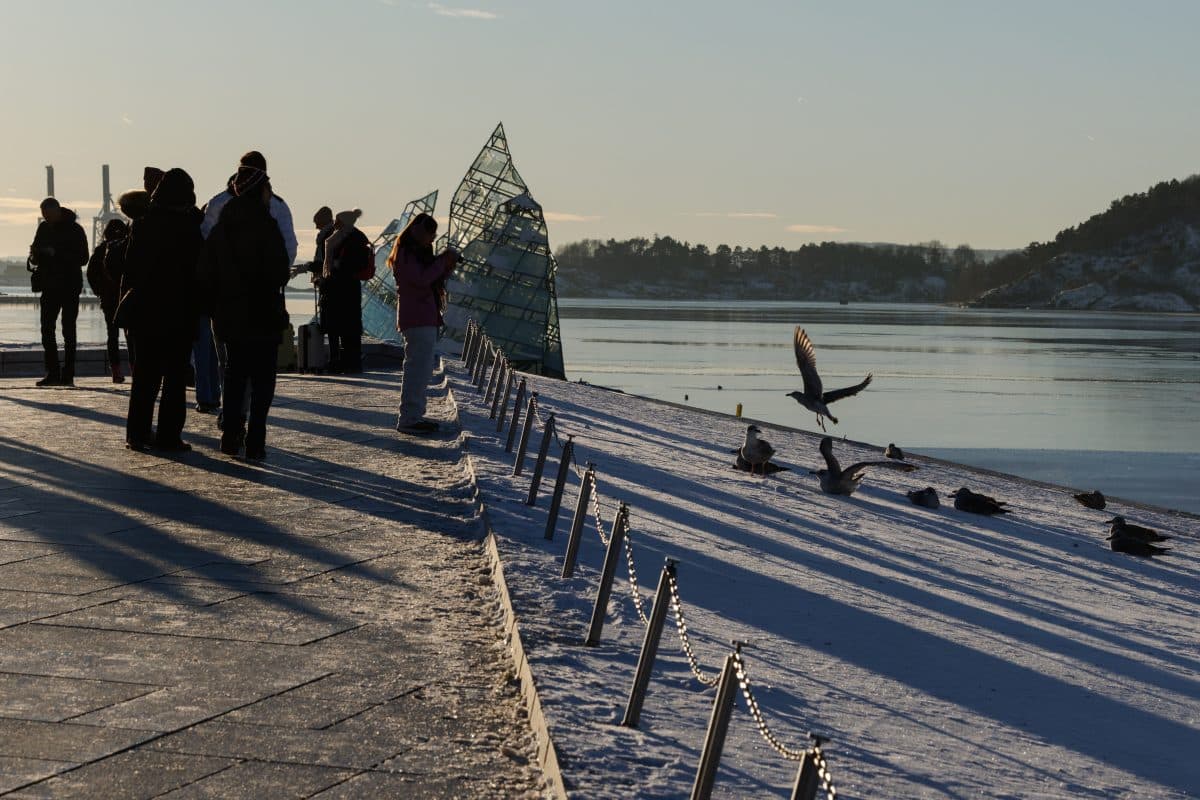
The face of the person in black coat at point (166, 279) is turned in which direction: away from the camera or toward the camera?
away from the camera

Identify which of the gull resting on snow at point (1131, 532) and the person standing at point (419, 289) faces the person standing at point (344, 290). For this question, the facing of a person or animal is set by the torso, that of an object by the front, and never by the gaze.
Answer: the gull resting on snow

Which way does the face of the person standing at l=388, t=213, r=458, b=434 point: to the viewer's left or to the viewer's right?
to the viewer's right

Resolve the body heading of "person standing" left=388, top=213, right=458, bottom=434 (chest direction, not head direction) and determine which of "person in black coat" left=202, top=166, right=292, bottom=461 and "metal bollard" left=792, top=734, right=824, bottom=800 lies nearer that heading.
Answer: the metal bollard

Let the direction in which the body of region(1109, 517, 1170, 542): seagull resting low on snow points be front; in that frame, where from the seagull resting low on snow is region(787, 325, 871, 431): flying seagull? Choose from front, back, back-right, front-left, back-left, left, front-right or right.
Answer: front

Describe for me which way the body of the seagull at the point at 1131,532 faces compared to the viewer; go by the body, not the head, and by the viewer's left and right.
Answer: facing to the left of the viewer

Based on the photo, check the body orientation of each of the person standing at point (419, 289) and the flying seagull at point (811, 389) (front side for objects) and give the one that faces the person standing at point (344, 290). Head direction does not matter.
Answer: the flying seagull

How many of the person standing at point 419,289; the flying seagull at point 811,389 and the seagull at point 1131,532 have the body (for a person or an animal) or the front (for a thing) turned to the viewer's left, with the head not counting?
2

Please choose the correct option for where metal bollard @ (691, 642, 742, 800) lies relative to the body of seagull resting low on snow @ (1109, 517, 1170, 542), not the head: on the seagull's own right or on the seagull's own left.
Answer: on the seagull's own left

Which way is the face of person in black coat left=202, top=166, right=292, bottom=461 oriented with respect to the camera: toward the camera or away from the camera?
away from the camera

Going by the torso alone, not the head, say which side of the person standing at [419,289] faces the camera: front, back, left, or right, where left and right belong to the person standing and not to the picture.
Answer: right

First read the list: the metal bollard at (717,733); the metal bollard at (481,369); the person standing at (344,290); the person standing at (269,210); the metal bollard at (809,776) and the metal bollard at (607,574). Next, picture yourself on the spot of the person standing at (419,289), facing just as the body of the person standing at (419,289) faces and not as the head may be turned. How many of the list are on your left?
2

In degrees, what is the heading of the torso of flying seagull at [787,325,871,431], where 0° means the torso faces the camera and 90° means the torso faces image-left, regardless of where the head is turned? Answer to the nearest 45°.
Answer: approximately 90°

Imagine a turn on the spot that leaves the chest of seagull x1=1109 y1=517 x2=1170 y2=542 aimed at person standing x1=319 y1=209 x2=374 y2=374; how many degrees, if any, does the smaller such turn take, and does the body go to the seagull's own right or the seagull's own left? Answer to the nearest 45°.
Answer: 0° — it already faces them

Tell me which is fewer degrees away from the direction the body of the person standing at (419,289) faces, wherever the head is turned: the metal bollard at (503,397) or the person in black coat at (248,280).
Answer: the metal bollard

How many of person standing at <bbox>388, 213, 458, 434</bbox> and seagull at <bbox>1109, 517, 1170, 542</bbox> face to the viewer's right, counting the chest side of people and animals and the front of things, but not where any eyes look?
1
